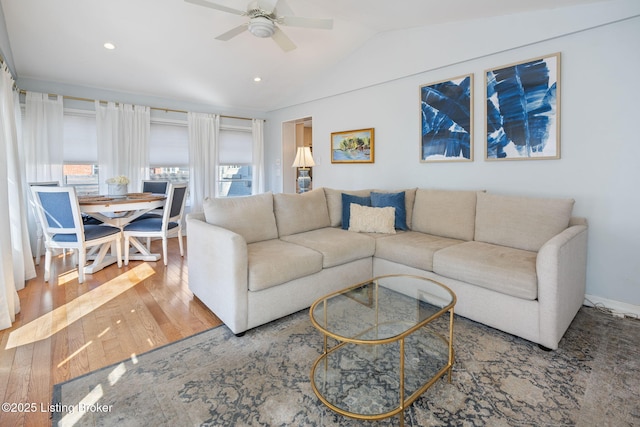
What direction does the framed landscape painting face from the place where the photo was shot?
facing the viewer and to the left of the viewer

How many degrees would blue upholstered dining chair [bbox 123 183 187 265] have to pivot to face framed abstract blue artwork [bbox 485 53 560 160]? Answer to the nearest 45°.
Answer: approximately 180°

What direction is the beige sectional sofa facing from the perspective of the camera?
toward the camera

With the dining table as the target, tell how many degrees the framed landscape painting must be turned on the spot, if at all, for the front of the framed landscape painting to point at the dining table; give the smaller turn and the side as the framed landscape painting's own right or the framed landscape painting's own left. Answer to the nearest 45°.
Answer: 0° — it already faces it

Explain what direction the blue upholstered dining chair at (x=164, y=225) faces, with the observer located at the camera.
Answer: facing away from the viewer and to the left of the viewer

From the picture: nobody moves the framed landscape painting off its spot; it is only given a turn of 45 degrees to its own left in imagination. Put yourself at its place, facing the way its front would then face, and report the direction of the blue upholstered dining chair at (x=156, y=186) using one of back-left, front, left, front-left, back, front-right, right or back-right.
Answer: right

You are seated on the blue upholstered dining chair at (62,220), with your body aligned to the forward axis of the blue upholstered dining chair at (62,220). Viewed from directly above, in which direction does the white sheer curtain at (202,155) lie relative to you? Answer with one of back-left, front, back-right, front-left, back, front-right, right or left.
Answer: front

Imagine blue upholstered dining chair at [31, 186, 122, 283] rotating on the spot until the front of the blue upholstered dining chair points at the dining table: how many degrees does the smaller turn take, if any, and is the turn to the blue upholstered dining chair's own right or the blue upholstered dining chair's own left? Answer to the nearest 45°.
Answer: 0° — it already faces it

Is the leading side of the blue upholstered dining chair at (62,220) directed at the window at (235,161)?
yes

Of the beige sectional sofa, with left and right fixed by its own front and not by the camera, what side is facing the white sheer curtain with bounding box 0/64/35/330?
right

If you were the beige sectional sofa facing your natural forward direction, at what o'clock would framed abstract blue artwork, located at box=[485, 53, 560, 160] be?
The framed abstract blue artwork is roughly at 8 o'clock from the beige sectional sofa.

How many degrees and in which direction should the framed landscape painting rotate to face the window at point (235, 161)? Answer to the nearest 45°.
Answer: approximately 90° to its right

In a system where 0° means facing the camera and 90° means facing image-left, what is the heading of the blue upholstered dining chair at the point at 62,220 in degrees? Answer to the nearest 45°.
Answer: approximately 225°

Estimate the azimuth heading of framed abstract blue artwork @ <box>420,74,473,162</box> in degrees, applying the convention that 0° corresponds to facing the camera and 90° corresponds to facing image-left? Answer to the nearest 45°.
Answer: approximately 45°

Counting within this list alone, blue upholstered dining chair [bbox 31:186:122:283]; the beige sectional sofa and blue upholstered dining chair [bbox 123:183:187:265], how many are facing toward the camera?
1

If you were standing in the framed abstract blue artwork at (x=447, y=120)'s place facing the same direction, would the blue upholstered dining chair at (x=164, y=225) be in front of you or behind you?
in front

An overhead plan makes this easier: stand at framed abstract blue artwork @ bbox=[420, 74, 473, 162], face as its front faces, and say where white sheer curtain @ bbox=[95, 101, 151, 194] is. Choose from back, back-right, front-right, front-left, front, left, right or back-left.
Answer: front-right
